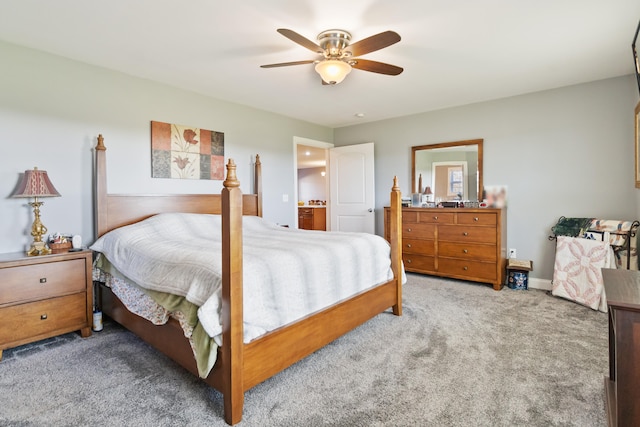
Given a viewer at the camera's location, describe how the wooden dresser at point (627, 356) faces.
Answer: facing to the left of the viewer

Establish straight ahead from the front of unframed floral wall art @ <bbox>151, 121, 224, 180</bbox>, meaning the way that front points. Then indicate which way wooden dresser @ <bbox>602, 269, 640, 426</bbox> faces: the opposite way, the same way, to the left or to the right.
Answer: the opposite way

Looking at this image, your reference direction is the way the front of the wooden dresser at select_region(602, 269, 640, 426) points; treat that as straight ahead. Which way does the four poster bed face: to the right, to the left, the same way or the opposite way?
the opposite way

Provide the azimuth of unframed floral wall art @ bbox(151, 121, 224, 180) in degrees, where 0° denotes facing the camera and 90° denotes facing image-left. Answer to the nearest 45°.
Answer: approximately 315°

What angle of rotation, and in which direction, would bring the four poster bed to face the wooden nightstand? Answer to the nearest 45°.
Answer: approximately 180°

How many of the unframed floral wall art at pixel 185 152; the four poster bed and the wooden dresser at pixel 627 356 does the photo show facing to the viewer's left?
1

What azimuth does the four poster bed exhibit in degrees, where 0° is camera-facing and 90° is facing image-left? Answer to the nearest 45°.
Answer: approximately 315°

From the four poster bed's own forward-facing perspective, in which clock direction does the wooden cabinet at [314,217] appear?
The wooden cabinet is roughly at 8 o'clock from the four poster bed.
